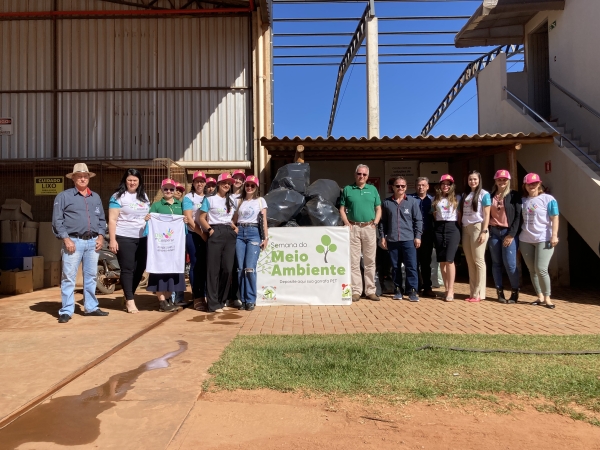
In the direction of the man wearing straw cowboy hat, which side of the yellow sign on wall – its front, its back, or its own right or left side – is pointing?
front

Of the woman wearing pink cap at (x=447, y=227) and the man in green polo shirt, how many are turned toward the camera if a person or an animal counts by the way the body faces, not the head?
2

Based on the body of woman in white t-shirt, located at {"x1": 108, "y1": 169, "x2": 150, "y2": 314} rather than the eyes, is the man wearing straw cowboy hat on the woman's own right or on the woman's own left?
on the woman's own right

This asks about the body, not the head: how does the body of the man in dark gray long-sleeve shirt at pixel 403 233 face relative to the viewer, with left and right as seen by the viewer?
facing the viewer

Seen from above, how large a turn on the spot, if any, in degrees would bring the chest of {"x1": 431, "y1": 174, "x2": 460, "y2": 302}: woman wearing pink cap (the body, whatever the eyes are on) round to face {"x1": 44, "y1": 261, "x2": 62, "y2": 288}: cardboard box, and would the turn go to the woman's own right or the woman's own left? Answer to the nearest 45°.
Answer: approximately 90° to the woman's own right

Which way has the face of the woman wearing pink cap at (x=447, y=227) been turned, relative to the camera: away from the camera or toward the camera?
toward the camera

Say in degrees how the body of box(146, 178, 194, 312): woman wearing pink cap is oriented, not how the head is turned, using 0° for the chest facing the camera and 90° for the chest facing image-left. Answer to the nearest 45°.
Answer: approximately 0°

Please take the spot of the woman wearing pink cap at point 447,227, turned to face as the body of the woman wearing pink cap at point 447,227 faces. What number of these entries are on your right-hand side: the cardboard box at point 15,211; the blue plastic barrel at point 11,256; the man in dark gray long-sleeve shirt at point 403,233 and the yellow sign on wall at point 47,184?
4

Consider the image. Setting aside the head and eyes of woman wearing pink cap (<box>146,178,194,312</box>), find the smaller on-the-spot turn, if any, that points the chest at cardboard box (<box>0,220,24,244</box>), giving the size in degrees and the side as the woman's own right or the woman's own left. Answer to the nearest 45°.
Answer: approximately 135° to the woman's own right

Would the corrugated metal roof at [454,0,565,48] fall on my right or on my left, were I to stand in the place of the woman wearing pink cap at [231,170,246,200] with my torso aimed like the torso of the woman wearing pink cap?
on my left

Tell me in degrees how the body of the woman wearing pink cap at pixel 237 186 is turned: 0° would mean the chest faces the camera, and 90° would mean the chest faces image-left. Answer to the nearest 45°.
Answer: approximately 0°

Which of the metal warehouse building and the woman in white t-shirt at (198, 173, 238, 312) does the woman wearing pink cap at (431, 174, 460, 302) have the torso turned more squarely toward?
the woman in white t-shirt

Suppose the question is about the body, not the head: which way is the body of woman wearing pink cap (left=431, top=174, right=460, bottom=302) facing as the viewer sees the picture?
toward the camera

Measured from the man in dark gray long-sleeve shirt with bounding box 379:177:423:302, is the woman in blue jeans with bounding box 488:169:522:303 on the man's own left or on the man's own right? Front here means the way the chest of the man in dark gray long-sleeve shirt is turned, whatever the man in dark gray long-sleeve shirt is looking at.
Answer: on the man's own left

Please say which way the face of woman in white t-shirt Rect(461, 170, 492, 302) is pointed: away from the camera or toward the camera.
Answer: toward the camera

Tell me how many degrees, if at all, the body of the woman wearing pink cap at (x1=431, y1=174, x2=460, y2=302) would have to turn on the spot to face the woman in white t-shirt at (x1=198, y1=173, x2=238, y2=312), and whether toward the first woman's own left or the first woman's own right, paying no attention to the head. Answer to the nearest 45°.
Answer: approximately 45° to the first woman's own right
